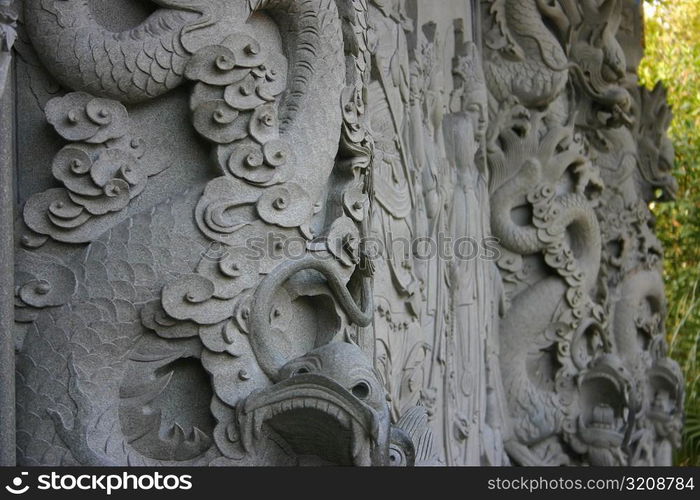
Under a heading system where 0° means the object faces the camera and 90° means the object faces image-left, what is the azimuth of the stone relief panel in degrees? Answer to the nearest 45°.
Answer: approximately 315°
